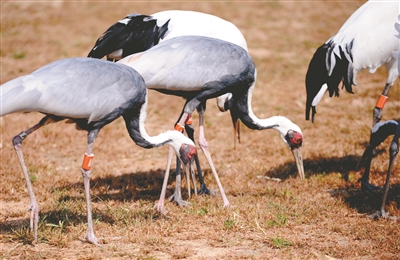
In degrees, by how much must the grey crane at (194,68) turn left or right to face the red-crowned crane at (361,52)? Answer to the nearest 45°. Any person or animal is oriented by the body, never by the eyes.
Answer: approximately 45° to its left

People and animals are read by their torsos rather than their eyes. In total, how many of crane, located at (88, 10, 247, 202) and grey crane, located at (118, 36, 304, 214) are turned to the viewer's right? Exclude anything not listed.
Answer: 2

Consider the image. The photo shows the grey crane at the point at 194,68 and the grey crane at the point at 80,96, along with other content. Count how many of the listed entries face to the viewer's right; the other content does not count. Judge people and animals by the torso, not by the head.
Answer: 2

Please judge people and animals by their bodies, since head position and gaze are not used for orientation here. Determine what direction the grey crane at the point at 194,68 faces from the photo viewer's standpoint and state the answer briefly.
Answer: facing to the right of the viewer

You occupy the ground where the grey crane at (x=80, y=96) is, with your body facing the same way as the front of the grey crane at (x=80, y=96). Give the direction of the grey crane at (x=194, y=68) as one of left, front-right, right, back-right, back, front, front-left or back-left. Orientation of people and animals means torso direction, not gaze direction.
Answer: front-left

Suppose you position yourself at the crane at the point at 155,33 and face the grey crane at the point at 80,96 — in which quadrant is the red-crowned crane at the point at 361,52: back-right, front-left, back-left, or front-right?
back-left

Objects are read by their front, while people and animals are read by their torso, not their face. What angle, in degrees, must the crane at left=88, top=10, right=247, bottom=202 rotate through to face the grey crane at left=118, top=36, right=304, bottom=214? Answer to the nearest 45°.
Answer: approximately 90° to its right

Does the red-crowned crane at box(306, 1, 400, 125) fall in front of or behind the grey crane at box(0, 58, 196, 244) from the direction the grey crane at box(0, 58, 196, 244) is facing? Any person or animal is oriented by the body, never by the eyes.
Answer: in front

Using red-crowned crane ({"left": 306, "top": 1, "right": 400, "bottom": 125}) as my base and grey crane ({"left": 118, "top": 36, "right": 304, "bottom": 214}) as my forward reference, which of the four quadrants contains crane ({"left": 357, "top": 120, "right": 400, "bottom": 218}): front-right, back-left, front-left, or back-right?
front-left

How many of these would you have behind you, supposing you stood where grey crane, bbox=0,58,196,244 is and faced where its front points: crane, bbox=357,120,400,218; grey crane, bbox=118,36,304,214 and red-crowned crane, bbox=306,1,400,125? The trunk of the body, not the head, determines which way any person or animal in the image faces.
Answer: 0

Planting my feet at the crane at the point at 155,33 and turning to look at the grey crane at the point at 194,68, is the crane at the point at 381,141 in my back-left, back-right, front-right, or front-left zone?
front-left

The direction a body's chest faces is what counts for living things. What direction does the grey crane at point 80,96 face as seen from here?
to the viewer's right

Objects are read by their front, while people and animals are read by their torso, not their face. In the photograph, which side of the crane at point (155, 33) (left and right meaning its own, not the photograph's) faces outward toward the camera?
right
